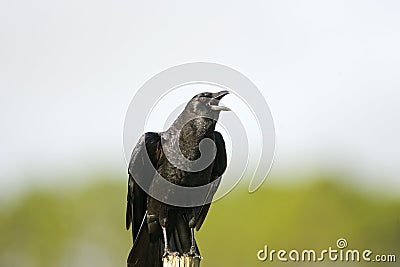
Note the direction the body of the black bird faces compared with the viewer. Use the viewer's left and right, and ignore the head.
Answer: facing the viewer and to the right of the viewer
